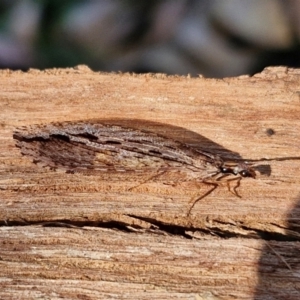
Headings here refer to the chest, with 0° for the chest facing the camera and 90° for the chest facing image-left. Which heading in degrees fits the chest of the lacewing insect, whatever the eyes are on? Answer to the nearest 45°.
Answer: approximately 270°
